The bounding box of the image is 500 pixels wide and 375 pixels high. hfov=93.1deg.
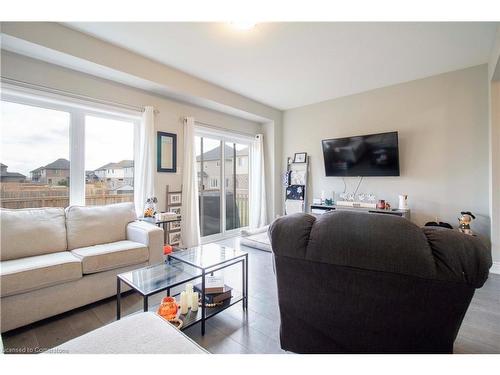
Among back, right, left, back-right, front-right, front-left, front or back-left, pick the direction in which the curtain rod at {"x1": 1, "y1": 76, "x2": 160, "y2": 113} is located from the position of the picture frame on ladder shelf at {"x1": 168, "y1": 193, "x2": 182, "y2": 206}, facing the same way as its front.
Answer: right

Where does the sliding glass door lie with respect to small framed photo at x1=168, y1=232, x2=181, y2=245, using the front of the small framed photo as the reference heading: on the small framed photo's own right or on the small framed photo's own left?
on the small framed photo's own left

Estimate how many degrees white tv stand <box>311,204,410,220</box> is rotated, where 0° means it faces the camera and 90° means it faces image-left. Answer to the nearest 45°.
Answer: approximately 0°

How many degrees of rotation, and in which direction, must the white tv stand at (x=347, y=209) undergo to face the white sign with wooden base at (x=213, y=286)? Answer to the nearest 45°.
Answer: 0° — it already faces it

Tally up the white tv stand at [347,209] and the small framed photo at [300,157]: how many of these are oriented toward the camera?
2

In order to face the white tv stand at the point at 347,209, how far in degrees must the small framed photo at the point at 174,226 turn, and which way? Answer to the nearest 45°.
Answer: approximately 45° to its left

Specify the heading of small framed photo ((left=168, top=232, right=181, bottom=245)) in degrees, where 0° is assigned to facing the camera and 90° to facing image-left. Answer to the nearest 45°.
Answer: approximately 315°

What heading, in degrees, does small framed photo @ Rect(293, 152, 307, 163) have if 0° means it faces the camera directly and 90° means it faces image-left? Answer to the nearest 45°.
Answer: approximately 0°

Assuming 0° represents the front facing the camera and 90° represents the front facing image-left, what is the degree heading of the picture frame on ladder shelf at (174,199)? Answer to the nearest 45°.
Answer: approximately 315°

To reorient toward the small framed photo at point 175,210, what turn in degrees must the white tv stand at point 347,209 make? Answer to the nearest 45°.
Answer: approximately 45° to its right

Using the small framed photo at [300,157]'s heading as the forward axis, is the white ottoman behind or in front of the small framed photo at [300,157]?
in front
